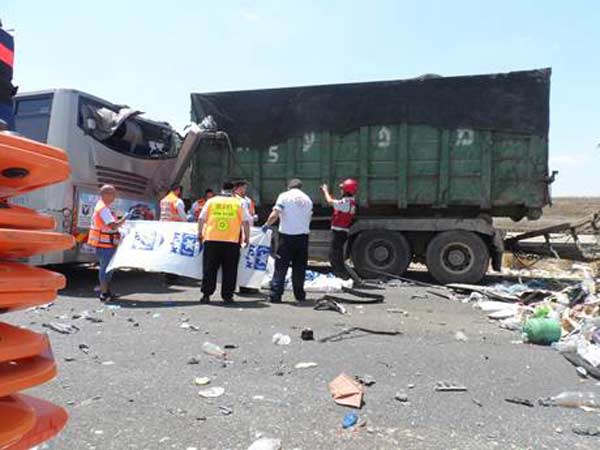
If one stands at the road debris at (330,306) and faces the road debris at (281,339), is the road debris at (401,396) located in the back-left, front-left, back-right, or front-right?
front-left

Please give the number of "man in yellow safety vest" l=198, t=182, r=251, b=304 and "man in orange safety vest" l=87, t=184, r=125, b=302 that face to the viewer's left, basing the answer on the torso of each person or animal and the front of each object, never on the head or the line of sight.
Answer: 0

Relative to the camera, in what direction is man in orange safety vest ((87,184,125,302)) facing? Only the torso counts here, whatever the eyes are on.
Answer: to the viewer's right

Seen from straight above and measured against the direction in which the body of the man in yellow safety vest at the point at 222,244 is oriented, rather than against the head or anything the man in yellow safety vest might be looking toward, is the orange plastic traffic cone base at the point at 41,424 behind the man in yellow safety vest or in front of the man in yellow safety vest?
behind

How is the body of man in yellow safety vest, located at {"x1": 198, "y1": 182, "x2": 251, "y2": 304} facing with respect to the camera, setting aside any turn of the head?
away from the camera

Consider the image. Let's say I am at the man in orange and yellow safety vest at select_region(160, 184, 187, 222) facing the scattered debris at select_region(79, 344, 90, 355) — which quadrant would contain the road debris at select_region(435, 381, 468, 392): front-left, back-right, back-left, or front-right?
front-left

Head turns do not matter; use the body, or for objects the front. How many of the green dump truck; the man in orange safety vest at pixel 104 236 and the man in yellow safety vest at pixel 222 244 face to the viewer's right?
1
